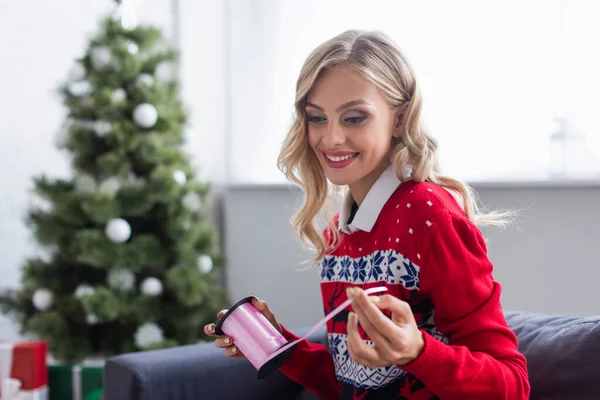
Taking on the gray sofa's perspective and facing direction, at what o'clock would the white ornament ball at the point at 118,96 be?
The white ornament ball is roughly at 5 o'clock from the gray sofa.

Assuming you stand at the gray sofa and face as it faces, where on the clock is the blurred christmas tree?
The blurred christmas tree is roughly at 5 o'clock from the gray sofa.

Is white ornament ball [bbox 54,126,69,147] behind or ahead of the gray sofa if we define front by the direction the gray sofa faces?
behind

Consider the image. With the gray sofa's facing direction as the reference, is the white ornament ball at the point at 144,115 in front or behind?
behind

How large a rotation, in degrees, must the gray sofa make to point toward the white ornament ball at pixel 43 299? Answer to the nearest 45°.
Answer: approximately 135° to its right

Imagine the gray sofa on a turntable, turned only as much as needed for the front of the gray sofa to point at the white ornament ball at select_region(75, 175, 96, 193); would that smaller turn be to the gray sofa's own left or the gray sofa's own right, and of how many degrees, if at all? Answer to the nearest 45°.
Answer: approximately 135° to the gray sofa's own right

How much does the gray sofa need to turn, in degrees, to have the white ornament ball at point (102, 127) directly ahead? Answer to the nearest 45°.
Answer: approximately 135° to its right

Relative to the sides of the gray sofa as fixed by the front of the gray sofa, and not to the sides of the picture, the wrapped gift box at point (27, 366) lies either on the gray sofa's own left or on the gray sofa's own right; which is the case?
on the gray sofa's own right

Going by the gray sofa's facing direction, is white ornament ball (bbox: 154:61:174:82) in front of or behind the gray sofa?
behind

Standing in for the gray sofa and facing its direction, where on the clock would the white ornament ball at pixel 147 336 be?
The white ornament ball is roughly at 5 o'clock from the gray sofa.

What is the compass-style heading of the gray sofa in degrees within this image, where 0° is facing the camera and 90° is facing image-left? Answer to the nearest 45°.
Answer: approximately 0°
